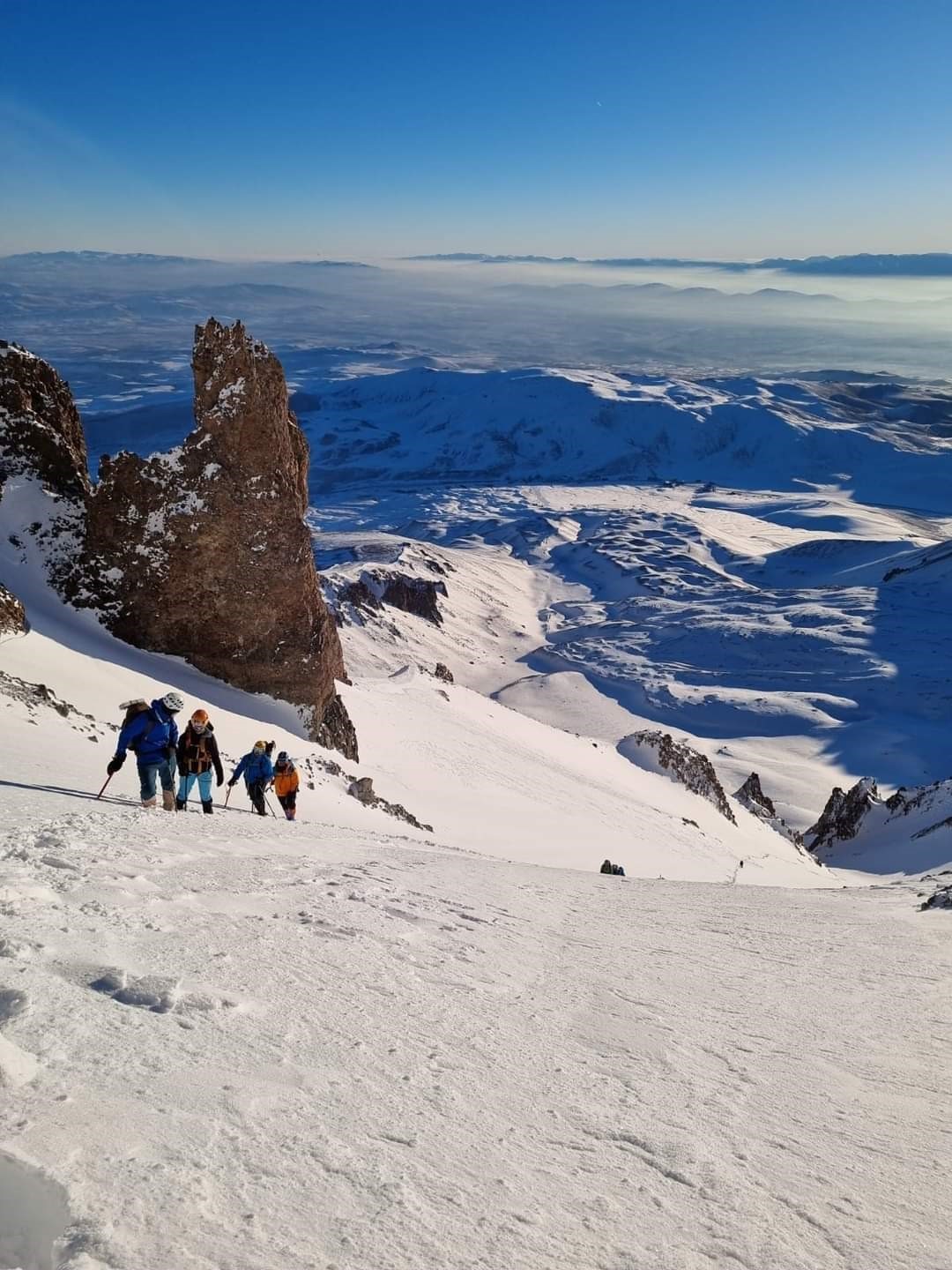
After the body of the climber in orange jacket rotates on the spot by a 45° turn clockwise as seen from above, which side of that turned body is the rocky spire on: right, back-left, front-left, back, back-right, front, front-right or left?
back-right

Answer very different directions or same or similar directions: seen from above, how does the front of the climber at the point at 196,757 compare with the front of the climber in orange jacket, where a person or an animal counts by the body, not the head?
same or similar directions

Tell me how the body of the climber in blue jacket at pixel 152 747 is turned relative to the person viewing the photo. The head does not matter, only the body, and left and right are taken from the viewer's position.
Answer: facing the viewer and to the right of the viewer

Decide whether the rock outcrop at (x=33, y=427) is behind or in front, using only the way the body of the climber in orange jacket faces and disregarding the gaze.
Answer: behind

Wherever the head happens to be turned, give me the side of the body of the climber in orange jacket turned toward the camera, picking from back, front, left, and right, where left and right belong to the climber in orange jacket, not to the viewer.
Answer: front

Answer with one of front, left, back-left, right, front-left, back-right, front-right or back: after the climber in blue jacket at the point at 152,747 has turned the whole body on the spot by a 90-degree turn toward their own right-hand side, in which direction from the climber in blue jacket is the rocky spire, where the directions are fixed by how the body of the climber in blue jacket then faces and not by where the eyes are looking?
back-right

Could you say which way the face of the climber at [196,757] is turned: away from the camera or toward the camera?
toward the camera

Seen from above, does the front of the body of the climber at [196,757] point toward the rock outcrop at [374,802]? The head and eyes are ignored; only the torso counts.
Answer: no

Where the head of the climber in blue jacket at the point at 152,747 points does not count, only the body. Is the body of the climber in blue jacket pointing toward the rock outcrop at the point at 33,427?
no

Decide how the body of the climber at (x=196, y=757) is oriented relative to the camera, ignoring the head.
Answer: toward the camera

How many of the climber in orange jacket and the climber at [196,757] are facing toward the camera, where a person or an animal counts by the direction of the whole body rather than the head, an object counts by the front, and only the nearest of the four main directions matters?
2

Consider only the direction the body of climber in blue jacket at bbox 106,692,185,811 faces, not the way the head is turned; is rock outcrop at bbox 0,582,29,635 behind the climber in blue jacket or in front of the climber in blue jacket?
behind

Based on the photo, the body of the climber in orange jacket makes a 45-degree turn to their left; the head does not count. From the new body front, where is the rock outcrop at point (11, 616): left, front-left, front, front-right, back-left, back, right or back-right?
back

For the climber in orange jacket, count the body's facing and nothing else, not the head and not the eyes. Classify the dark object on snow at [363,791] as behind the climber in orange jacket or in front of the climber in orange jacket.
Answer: behind
